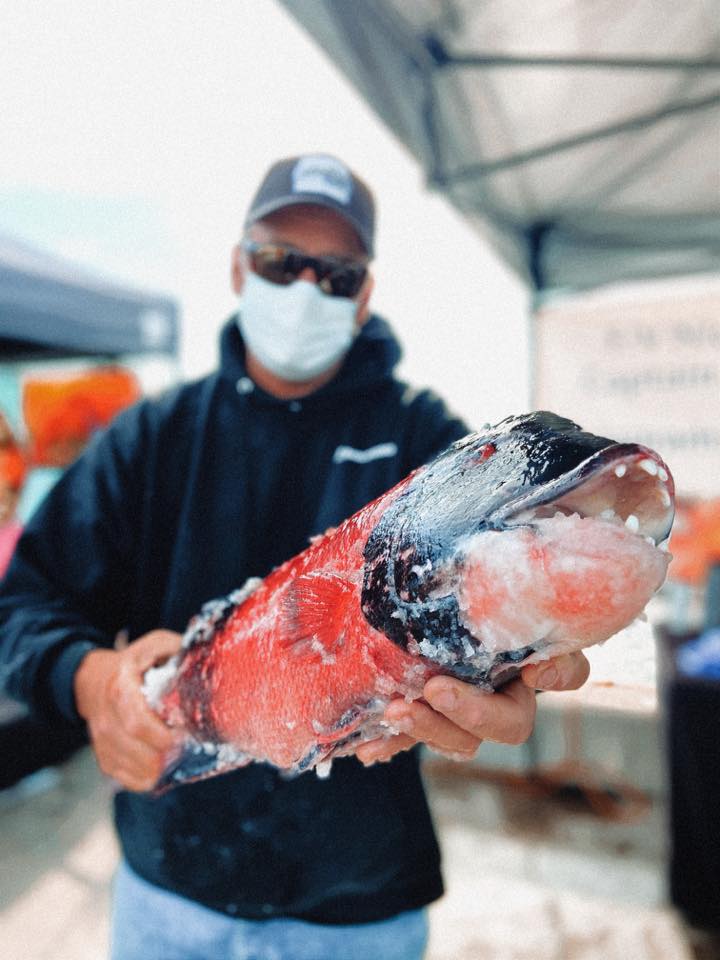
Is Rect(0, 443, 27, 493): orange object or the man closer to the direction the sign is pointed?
the man

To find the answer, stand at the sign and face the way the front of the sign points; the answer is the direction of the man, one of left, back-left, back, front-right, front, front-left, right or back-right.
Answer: front-right

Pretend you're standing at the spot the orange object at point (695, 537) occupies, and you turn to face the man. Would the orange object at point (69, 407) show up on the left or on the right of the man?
right

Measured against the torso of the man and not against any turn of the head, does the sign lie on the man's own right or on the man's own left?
on the man's own left

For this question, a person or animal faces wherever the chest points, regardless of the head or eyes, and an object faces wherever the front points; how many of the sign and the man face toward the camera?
2

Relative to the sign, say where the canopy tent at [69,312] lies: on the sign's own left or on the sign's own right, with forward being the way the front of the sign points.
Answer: on the sign's own right

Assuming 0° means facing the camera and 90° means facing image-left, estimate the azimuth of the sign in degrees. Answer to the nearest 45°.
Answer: approximately 0°

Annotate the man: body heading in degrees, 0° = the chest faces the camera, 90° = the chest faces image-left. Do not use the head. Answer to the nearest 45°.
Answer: approximately 0°
